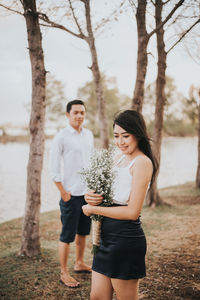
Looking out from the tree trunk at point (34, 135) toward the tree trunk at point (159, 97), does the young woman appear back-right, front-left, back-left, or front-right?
back-right

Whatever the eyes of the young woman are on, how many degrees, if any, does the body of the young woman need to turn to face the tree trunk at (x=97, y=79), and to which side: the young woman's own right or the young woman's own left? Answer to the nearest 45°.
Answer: approximately 135° to the young woman's own right

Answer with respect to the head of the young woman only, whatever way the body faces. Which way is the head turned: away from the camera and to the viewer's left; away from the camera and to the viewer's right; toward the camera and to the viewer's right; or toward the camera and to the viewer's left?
toward the camera and to the viewer's left

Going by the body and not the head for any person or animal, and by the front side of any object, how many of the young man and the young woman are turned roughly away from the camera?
0

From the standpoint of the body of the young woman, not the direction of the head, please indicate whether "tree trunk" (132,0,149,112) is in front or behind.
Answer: behind

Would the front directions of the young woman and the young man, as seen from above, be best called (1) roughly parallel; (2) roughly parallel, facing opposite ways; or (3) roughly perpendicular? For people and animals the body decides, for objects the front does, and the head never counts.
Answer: roughly perpendicular

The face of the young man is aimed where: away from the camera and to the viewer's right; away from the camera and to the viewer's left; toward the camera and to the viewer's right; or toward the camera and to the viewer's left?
toward the camera and to the viewer's right

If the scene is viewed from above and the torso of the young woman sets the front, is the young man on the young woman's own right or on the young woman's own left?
on the young woman's own right

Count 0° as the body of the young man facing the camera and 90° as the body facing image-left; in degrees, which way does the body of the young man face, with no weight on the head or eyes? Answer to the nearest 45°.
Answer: approximately 315°
